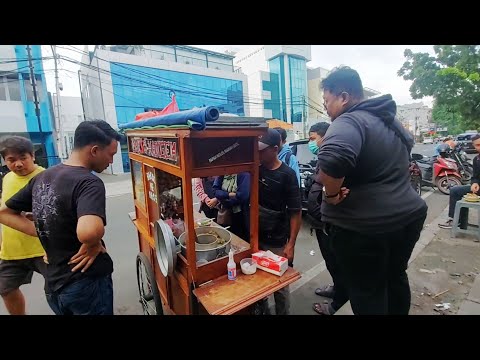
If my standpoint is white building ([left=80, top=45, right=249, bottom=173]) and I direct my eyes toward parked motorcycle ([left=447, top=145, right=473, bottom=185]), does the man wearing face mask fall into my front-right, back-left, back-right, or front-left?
front-right

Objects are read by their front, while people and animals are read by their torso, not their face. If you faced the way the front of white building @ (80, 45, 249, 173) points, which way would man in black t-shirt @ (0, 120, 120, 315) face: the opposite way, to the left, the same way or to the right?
to the left

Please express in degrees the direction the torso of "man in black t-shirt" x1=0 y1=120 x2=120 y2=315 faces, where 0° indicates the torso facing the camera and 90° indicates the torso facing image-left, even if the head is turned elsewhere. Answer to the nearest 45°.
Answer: approximately 225°

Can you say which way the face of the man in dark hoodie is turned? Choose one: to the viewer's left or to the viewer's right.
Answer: to the viewer's left

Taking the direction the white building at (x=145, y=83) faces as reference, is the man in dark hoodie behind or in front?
in front

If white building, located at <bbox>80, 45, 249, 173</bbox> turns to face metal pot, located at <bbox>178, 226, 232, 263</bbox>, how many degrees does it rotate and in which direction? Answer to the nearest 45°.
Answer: approximately 45° to its right

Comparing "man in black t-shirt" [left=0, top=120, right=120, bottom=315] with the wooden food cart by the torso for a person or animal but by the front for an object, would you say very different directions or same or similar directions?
very different directions

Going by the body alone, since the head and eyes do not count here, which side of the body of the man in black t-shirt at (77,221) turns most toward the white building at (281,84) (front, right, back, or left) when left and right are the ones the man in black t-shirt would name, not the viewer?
front

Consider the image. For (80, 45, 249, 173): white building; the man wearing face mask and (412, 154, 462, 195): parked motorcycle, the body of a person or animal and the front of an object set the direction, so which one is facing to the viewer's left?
the man wearing face mask

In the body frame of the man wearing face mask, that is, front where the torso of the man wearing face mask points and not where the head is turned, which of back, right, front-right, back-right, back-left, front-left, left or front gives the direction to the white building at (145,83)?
front-right

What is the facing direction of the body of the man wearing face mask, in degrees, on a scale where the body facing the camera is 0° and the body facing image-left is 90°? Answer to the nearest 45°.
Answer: approximately 90°

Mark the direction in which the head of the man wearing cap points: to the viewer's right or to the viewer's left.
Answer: to the viewer's left

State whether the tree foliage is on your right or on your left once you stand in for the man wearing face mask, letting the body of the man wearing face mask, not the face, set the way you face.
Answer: on your right

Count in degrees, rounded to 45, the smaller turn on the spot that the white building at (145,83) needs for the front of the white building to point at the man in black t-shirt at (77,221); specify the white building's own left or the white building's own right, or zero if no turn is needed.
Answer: approximately 45° to the white building's own right
